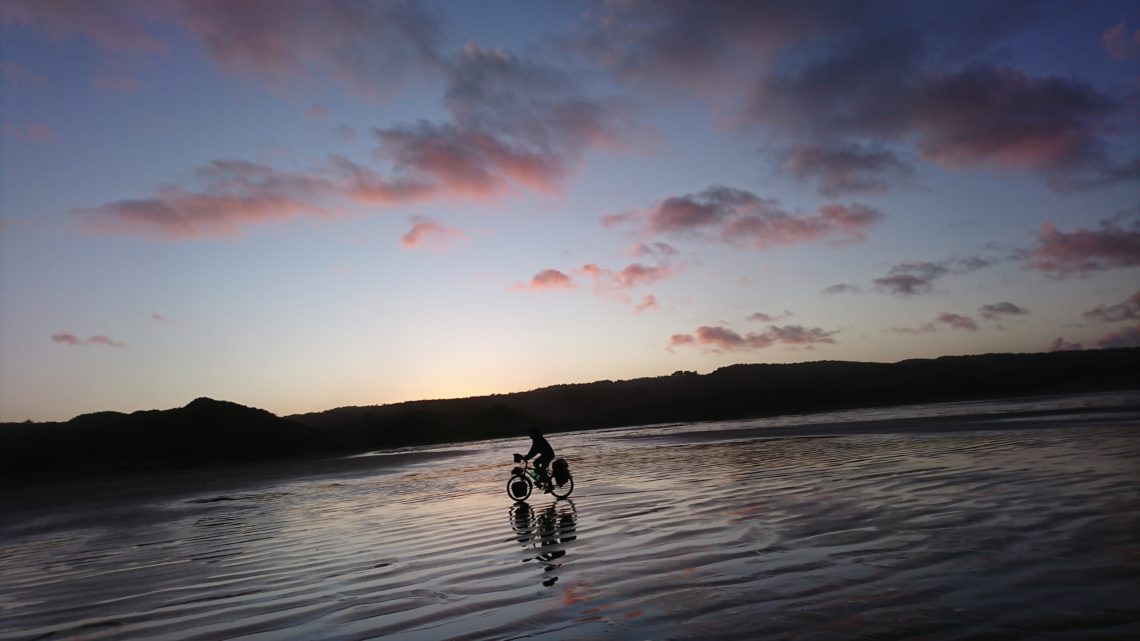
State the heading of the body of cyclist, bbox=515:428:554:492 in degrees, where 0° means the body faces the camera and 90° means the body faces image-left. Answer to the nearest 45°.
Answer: approximately 90°
